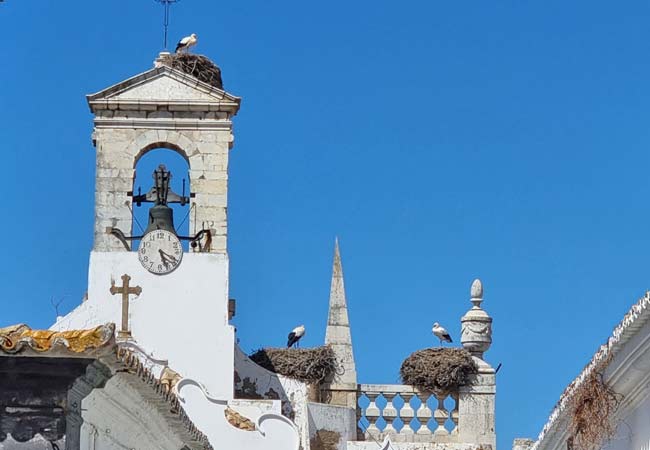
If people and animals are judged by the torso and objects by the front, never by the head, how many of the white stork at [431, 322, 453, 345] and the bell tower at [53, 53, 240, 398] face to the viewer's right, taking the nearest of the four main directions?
0

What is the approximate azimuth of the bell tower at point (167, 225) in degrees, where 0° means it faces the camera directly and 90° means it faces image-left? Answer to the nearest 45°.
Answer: approximately 0°

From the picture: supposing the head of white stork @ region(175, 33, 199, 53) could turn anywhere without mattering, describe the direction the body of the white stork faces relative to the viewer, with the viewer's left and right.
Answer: facing to the right of the viewer

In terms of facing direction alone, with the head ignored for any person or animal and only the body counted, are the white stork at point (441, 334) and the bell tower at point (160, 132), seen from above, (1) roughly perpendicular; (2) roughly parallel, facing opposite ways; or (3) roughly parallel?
roughly perpendicular

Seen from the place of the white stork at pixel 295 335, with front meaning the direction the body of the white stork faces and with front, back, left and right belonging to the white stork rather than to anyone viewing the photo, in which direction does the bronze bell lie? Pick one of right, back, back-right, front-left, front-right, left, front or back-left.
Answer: back-right

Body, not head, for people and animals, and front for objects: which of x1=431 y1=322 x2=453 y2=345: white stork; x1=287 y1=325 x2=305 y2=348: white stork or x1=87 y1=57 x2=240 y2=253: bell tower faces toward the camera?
the bell tower

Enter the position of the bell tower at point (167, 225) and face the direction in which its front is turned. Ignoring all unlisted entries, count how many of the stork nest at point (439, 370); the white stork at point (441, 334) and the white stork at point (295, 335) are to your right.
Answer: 0

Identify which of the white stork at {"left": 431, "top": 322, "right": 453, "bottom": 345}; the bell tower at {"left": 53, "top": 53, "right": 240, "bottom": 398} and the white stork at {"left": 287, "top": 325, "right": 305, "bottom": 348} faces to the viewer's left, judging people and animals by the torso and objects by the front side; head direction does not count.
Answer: the white stork at {"left": 431, "top": 322, "right": 453, "bottom": 345}

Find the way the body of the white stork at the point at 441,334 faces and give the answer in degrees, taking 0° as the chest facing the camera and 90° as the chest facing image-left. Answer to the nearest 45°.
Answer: approximately 90°

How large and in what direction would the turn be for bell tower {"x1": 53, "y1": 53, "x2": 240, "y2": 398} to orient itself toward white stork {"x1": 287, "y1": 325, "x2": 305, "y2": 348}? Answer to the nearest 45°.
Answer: approximately 135° to its left
